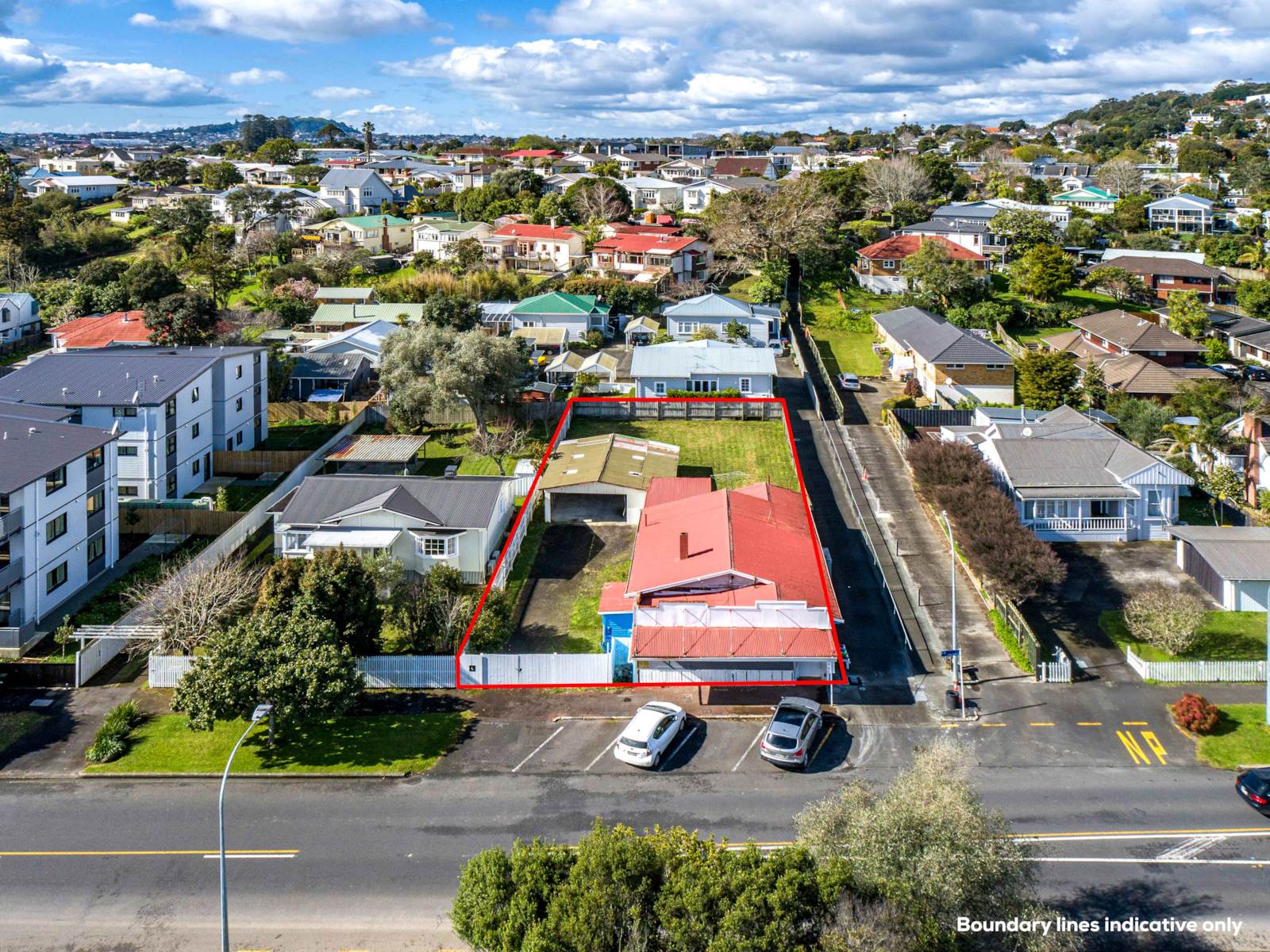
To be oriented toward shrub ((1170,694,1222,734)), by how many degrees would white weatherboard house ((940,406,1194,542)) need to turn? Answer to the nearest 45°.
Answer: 0° — it already faces it

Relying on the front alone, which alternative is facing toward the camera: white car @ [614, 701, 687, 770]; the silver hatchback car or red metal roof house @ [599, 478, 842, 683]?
the red metal roof house

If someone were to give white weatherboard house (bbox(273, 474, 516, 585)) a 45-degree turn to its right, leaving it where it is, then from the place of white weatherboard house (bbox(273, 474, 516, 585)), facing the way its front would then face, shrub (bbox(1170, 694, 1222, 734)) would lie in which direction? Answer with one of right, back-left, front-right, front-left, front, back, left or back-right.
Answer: left

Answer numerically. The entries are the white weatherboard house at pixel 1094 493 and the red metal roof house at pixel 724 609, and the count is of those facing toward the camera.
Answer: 2

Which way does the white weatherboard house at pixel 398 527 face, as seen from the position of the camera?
facing the viewer

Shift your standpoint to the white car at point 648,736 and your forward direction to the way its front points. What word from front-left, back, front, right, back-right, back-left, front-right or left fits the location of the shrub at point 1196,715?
front-right

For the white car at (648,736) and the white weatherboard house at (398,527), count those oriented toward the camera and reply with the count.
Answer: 1

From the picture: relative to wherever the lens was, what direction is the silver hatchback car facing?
facing away from the viewer and to the right of the viewer

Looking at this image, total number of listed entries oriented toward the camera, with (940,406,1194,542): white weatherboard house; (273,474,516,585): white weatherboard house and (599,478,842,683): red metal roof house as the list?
3

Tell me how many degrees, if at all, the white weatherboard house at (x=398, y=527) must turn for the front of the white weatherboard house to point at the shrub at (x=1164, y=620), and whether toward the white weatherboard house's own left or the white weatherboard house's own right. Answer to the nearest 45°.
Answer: approximately 45° to the white weatherboard house's own left

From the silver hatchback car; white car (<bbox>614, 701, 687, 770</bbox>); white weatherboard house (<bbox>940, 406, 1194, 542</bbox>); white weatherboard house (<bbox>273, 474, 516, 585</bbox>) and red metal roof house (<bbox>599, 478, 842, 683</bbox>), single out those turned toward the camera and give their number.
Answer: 3

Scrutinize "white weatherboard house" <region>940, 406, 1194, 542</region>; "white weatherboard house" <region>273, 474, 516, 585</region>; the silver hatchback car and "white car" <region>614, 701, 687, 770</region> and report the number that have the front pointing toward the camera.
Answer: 2

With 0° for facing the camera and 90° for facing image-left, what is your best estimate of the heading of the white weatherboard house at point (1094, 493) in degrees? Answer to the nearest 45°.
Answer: approximately 0°

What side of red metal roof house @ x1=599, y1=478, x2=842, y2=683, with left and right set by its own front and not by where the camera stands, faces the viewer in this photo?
front
